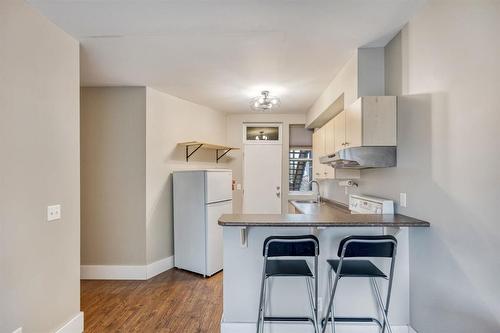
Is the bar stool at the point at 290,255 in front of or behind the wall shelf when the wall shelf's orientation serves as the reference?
in front

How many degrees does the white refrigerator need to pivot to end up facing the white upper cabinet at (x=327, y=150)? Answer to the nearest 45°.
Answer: approximately 45° to its left

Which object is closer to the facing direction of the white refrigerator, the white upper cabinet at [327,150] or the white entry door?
the white upper cabinet

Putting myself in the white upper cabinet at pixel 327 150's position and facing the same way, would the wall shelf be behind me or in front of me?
in front

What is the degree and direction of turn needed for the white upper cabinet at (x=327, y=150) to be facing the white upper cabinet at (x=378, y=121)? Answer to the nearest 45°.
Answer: approximately 90° to its left

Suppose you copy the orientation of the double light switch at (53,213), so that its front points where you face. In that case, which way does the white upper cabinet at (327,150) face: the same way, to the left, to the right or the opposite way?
the opposite way

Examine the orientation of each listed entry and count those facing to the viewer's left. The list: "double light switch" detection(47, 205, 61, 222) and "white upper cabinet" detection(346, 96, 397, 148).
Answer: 1

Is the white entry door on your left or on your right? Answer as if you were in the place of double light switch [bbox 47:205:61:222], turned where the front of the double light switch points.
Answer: on your left

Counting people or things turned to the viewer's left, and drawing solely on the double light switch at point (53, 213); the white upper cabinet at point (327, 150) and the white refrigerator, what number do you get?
1

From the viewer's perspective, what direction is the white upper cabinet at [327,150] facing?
to the viewer's left

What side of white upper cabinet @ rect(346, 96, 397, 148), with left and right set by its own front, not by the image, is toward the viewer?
left

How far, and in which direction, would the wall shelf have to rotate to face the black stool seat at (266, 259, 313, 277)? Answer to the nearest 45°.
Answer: approximately 45° to its right
